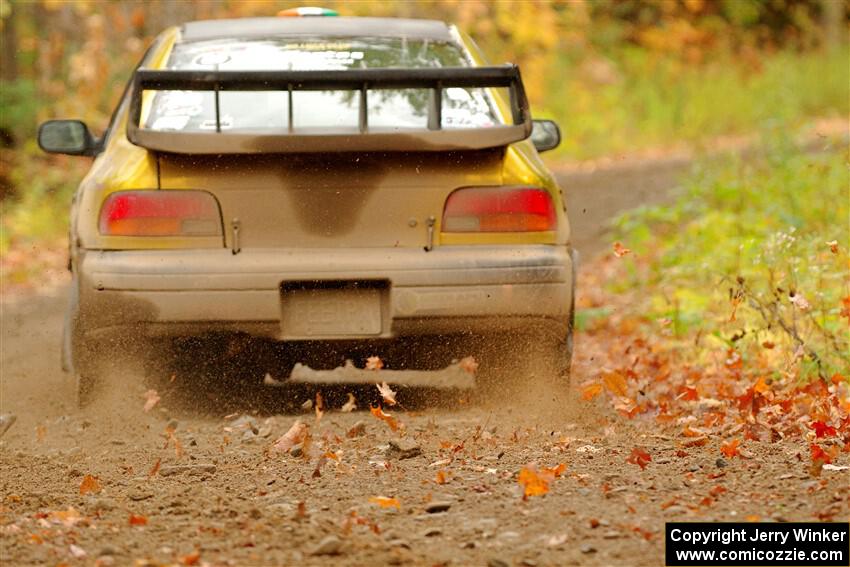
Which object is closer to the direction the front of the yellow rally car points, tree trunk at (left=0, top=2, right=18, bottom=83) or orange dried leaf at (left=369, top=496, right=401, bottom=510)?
the tree trunk

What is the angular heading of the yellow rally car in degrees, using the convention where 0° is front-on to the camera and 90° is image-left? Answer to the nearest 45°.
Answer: approximately 180°

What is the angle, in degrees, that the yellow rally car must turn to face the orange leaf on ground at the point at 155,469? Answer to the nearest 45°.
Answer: approximately 135° to its left

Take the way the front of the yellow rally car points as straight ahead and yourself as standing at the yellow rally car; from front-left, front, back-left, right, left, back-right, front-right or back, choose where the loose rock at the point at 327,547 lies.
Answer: back

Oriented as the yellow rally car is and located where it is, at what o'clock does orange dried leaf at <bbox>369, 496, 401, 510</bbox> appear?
The orange dried leaf is roughly at 6 o'clock from the yellow rally car.

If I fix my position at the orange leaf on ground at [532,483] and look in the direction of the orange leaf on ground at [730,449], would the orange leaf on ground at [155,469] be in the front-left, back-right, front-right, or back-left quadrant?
back-left

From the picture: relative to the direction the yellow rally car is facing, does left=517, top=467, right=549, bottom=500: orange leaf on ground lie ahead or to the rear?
to the rear

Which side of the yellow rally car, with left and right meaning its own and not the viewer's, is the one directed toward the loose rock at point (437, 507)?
back

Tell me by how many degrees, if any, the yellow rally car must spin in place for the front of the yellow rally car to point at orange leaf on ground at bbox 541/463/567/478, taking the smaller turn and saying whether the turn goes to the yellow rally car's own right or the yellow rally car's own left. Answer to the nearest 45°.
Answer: approximately 135° to the yellow rally car's own right

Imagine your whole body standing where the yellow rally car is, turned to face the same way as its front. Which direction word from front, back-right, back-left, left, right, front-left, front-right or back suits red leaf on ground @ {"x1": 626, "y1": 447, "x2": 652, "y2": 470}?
back-right

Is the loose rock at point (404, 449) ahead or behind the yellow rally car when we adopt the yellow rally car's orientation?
behind
